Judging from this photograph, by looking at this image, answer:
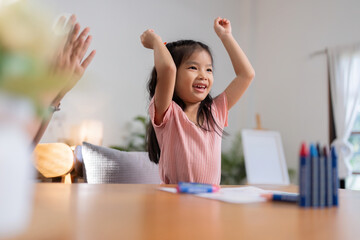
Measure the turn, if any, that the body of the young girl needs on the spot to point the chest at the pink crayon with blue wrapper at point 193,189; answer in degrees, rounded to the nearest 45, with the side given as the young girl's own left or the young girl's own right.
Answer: approximately 45° to the young girl's own right

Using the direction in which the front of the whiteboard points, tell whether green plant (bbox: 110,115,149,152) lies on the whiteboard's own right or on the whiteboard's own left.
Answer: on the whiteboard's own right

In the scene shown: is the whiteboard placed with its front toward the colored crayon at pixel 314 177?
yes

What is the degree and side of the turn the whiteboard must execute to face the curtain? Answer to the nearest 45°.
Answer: approximately 90° to its left

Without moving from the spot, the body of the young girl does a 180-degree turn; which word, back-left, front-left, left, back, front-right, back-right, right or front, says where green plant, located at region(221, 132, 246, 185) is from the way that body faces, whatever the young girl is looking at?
front-right

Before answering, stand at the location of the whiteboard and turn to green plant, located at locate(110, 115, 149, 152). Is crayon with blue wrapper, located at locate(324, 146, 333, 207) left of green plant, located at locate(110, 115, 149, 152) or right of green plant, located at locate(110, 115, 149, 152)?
left

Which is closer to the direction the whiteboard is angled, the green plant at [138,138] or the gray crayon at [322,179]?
the gray crayon

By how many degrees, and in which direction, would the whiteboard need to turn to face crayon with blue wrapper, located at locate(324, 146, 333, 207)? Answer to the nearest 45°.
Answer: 0° — it already faces it

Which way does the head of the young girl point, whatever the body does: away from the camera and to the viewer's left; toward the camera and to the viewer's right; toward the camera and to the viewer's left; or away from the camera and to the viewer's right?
toward the camera and to the viewer's right

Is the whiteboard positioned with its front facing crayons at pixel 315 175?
yes

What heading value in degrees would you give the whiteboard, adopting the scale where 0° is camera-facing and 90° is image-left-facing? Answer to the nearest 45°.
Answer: approximately 0°
